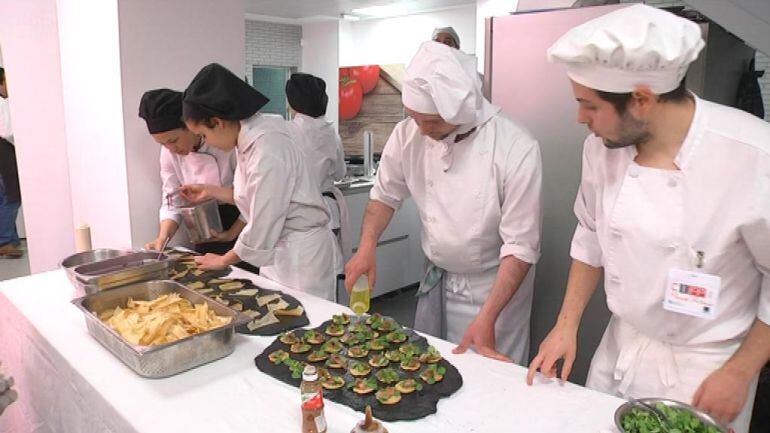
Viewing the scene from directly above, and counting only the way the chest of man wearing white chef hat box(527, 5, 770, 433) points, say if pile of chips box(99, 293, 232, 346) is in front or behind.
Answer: in front

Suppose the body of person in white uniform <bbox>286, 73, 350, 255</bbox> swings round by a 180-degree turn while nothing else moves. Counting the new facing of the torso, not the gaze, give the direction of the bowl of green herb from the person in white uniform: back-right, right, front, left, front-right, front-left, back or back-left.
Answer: front-right

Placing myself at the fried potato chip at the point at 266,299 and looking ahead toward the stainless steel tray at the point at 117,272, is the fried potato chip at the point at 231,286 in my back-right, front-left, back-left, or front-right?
front-right

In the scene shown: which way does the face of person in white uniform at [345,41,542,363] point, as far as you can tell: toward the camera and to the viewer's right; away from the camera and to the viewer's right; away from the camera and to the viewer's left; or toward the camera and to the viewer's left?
toward the camera and to the viewer's left

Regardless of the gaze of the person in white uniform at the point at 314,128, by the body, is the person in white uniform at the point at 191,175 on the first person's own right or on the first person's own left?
on the first person's own left

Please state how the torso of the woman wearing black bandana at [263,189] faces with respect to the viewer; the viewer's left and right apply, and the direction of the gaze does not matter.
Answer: facing to the left of the viewer

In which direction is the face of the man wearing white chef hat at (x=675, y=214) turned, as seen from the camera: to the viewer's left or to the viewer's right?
to the viewer's left

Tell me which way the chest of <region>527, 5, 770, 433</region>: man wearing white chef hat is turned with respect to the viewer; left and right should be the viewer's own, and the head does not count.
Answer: facing the viewer and to the left of the viewer

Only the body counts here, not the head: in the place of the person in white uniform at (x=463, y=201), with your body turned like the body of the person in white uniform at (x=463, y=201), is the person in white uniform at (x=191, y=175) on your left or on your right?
on your right

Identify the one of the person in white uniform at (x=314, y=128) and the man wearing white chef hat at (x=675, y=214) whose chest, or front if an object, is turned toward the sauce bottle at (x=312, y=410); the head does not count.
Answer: the man wearing white chef hat

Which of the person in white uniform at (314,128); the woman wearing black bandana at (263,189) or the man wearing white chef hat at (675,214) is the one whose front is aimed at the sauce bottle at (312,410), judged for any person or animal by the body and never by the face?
the man wearing white chef hat

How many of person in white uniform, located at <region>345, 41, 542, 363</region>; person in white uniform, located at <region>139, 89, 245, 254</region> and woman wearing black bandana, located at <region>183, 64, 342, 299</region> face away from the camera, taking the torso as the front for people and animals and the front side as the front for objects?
0
